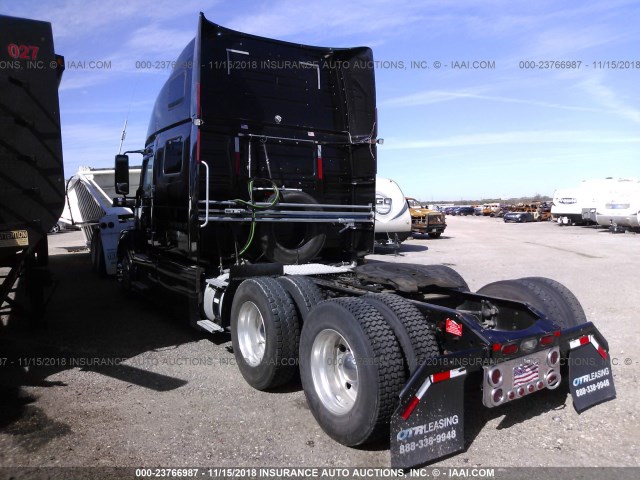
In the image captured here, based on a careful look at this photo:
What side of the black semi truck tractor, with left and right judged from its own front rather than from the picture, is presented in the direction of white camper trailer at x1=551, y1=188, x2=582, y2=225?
right

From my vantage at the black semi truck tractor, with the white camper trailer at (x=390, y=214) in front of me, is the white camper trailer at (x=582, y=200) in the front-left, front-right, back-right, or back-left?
front-right

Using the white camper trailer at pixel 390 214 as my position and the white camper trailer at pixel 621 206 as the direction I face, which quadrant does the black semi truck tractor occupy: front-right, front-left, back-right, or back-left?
back-right

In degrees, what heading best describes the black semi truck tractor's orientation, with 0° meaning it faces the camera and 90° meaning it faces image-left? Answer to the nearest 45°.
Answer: approximately 135°

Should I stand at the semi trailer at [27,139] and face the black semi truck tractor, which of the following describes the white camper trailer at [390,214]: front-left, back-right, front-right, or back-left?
front-left

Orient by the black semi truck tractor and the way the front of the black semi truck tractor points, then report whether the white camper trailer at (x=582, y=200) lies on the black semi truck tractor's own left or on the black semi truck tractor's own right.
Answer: on the black semi truck tractor's own right

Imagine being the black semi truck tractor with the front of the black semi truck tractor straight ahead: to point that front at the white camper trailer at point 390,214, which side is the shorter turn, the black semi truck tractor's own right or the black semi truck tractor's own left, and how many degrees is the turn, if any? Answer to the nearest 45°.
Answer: approximately 45° to the black semi truck tractor's own right

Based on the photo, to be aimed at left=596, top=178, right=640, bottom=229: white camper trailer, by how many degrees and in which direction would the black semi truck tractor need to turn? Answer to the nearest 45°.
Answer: approximately 90° to its right

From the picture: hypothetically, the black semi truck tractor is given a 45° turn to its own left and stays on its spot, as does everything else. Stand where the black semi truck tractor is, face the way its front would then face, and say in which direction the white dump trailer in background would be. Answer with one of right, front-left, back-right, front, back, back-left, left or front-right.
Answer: front-right
